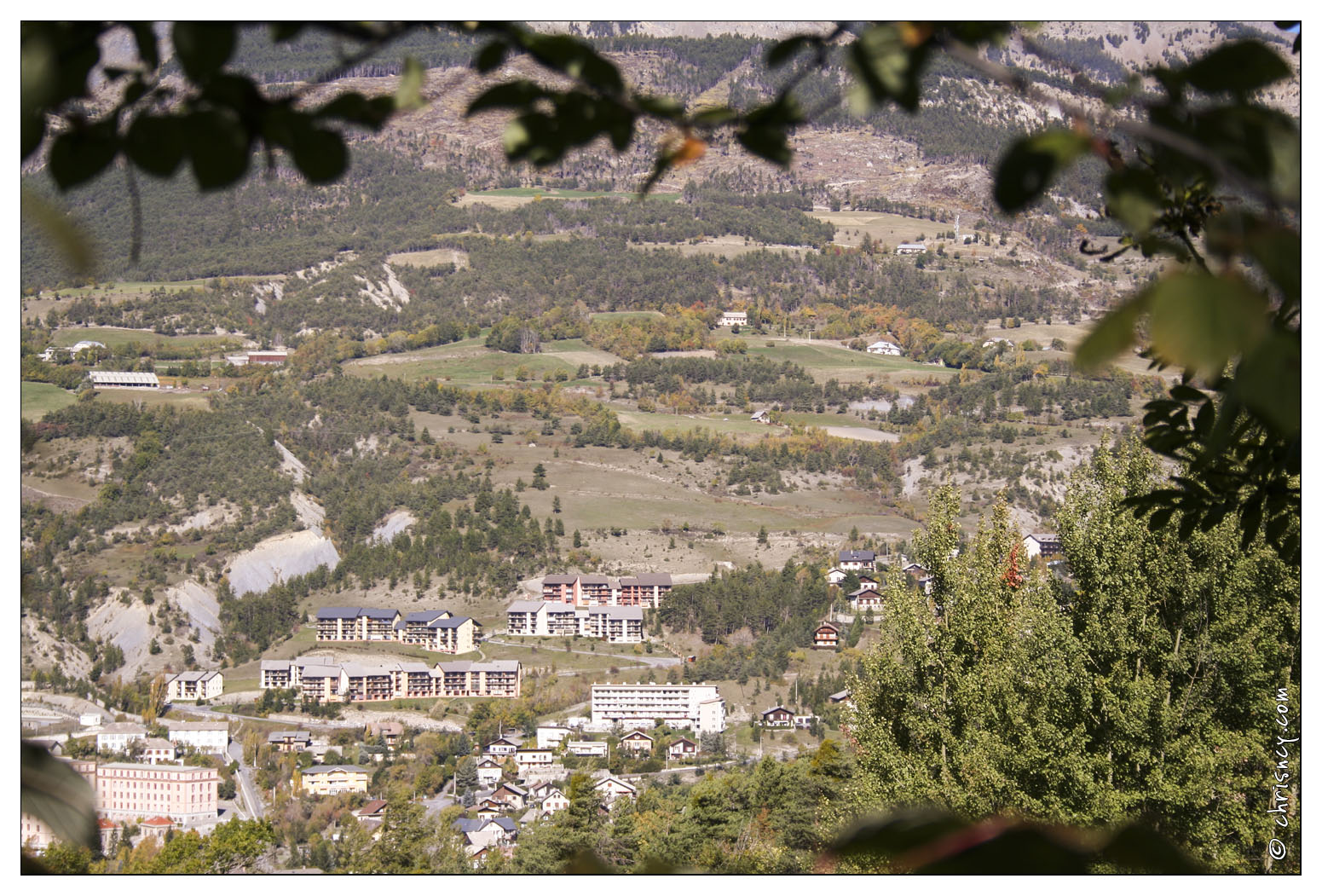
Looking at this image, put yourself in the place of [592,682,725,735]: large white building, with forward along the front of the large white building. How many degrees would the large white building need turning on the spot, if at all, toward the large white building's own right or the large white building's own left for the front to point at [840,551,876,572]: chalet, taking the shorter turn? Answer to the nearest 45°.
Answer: approximately 135° to the large white building's own left

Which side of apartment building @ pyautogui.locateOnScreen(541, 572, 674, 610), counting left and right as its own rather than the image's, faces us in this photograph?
front

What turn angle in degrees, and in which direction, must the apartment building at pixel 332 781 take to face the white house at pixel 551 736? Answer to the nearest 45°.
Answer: approximately 90° to its left

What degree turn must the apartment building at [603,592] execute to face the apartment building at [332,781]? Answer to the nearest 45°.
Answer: approximately 45° to its right

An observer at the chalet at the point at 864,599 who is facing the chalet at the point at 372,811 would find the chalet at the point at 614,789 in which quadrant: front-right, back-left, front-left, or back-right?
front-left

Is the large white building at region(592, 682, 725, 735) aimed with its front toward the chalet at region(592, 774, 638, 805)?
yes

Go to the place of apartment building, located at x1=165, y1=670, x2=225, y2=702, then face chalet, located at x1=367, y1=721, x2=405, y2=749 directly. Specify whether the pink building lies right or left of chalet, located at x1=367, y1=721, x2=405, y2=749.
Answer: right

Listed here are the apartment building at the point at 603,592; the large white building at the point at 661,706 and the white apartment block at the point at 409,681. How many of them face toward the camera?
3

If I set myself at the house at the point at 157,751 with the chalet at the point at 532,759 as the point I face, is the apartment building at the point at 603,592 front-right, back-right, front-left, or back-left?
front-left

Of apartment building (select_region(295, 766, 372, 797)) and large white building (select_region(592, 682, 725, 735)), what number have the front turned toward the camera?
2

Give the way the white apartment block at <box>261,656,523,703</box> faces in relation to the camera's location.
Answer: facing the viewer

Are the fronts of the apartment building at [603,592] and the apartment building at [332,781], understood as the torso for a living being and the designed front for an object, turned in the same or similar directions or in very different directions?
same or similar directions

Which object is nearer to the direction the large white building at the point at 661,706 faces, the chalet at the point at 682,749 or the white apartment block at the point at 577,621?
the chalet
